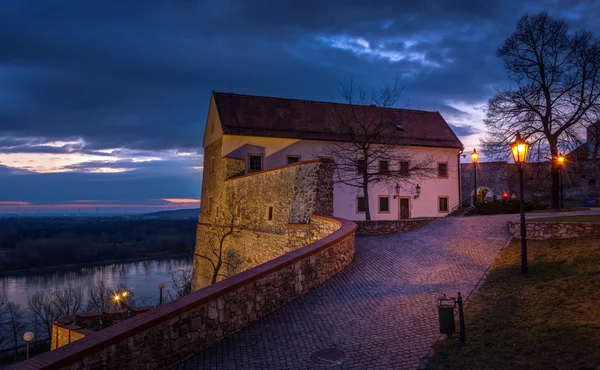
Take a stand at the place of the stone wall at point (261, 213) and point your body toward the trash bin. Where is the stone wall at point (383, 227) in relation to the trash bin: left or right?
left

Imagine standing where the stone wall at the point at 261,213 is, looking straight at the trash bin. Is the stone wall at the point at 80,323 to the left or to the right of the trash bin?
right

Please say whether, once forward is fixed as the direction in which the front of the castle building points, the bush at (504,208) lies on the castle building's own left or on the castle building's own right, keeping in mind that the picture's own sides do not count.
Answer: on the castle building's own left

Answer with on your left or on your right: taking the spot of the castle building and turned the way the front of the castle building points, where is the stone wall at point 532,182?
on your left

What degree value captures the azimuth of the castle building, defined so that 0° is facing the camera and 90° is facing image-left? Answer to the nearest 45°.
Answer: approximately 0°

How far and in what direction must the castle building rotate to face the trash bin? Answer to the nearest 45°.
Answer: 0° — it already faces it

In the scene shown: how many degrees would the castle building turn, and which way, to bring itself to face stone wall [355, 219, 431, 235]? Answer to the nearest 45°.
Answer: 0° — it already faces it
